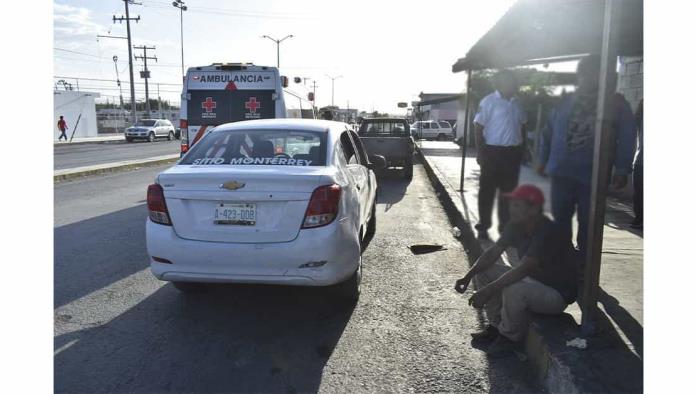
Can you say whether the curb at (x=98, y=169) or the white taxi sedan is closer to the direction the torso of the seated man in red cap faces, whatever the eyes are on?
the white taxi sedan

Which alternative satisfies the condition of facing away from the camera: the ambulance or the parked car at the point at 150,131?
the ambulance

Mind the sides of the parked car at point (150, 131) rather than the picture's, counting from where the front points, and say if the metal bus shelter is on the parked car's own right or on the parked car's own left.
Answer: on the parked car's own left

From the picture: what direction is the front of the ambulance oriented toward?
away from the camera

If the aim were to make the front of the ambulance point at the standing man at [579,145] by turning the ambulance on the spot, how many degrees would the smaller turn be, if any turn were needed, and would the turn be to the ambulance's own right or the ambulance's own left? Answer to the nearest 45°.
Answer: approximately 180°

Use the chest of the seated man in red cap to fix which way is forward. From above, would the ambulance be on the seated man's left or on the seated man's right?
on the seated man's right

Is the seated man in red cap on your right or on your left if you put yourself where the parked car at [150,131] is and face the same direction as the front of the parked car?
on your left

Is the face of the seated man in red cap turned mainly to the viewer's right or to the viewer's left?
to the viewer's left

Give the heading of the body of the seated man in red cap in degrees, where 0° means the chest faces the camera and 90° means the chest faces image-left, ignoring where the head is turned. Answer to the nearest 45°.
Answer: approximately 45°

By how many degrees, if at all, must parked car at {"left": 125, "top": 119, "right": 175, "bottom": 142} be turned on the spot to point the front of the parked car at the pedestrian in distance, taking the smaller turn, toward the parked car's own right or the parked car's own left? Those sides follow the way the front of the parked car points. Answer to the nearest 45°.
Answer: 0° — it already faces them
